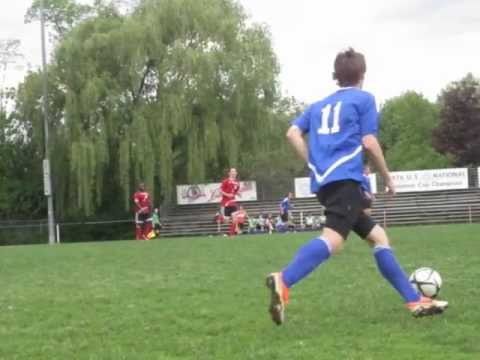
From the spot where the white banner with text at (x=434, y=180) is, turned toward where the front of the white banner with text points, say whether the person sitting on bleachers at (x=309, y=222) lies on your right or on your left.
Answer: on your right

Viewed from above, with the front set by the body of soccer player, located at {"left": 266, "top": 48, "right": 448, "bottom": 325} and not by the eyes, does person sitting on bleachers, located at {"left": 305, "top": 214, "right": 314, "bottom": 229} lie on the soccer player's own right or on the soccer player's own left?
on the soccer player's own left

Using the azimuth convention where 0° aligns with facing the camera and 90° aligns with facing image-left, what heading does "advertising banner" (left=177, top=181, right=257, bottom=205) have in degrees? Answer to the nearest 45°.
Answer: approximately 0°

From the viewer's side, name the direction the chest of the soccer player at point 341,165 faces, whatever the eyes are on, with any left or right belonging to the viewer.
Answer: facing away from the viewer and to the right of the viewer
